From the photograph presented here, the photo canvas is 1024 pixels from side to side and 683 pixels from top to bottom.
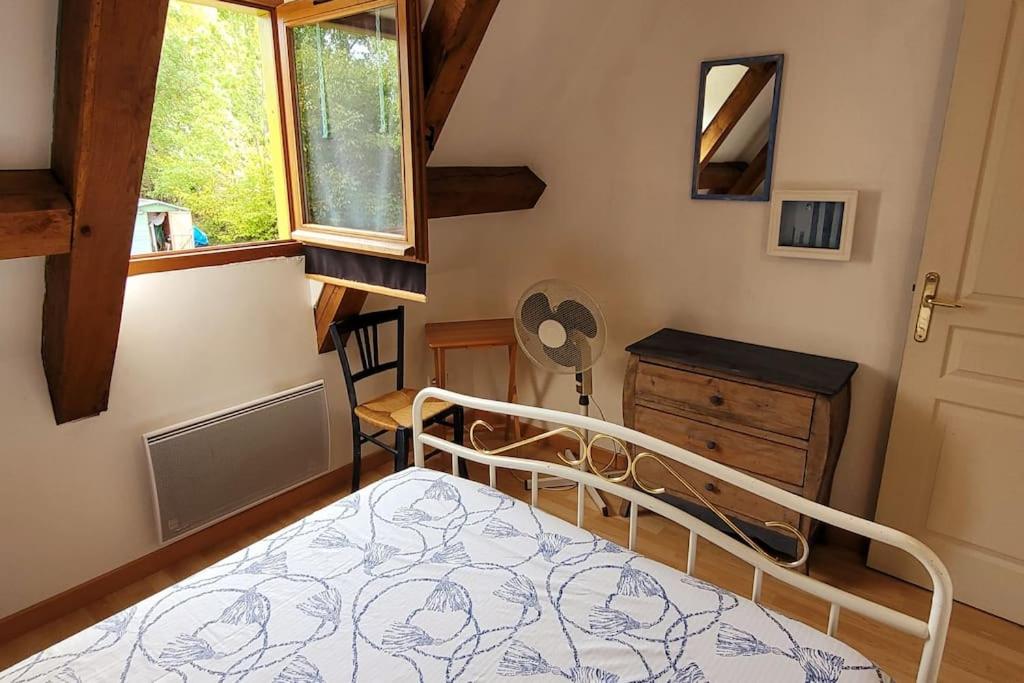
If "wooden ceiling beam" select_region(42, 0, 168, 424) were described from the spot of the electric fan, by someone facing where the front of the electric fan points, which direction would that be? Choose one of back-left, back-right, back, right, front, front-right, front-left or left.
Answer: front

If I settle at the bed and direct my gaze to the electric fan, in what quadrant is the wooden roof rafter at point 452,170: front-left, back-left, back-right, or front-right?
front-left

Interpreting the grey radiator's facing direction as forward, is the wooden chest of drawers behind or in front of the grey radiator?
in front

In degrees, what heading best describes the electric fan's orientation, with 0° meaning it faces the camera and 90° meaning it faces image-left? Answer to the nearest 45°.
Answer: approximately 45°

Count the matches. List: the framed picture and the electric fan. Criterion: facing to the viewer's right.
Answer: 0

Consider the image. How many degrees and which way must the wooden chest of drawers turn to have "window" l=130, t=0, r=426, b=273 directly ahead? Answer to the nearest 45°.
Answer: approximately 45° to its right

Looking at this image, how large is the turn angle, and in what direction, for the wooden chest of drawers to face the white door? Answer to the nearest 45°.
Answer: approximately 135° to its left

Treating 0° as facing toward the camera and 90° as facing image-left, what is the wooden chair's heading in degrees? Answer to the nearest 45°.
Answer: approximately 315°

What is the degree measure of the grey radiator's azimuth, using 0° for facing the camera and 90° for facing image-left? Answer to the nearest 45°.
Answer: approximately 315°

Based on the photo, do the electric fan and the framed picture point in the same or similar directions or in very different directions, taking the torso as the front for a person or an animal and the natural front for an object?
same or similar directions

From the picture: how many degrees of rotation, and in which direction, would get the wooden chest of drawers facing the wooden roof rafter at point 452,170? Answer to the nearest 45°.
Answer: approximately 45° to its right

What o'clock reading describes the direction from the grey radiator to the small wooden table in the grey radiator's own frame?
The small wooden table is roughly at 10 o'clock from the grey radiator.

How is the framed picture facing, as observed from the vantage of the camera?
facing the viewer and to the left of the viewer

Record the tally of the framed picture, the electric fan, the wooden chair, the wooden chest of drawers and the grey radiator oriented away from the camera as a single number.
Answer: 0

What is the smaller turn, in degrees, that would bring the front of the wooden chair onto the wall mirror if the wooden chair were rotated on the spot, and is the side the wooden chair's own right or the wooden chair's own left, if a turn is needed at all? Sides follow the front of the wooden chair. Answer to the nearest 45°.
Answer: approximately 45° to the wooden chair's own left
